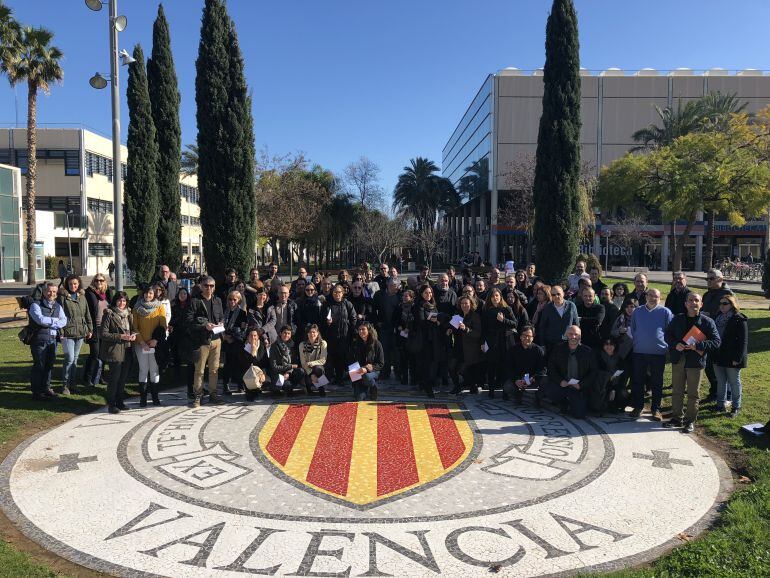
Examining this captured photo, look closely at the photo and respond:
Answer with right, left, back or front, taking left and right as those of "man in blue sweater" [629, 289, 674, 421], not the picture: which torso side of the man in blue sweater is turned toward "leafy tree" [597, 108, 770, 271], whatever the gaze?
back

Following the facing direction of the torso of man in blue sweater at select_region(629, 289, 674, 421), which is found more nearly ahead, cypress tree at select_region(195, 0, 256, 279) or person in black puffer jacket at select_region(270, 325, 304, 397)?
the person in black puffer jacket

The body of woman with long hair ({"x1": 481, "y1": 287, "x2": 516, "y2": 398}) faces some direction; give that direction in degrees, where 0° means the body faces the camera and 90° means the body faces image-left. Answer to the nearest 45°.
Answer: approximately 0°

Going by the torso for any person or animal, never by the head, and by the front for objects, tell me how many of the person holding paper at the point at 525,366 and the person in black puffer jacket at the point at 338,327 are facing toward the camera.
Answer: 2

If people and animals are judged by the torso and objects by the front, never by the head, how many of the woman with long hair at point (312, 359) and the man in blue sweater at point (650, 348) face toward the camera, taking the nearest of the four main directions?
2

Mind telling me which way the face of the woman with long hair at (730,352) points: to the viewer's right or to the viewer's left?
to the viewer's left
